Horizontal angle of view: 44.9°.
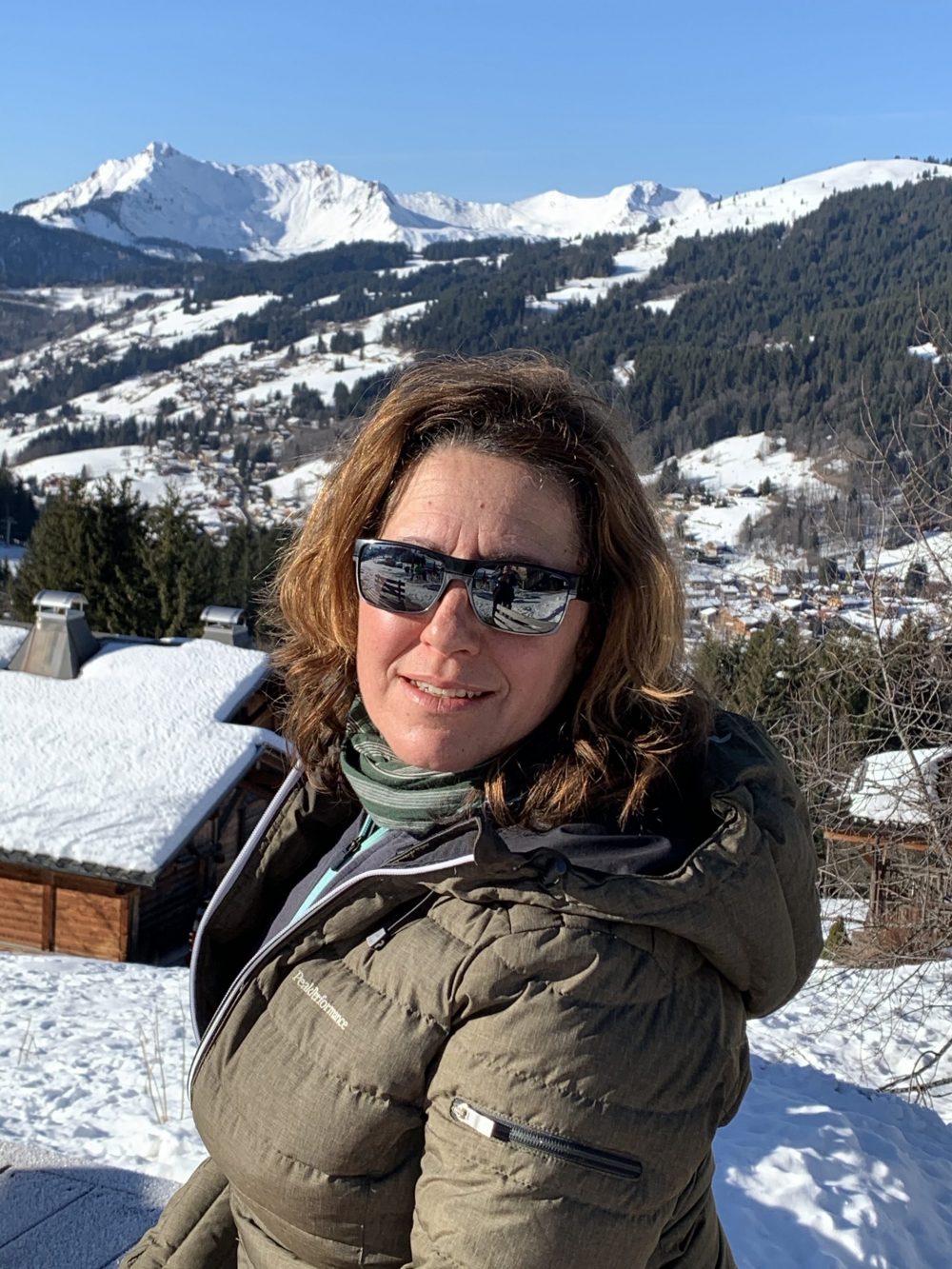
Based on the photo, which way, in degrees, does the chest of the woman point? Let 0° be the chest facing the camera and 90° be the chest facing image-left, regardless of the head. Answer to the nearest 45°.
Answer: approximately 45°

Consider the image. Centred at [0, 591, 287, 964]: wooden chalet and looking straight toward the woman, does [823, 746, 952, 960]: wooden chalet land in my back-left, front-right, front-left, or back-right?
front-left

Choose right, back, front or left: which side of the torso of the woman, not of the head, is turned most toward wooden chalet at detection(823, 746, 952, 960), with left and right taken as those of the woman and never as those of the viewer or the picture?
back

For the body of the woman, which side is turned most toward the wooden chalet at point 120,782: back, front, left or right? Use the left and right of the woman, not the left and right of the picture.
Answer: right
